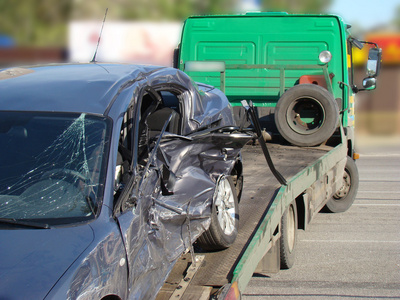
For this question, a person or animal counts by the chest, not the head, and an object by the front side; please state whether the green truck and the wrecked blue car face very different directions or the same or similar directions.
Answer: very different directions

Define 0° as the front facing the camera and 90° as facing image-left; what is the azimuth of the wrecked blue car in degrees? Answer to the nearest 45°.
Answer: approximately 45°

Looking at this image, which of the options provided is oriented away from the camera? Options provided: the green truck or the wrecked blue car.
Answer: the green truck

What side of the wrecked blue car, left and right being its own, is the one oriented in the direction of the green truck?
back

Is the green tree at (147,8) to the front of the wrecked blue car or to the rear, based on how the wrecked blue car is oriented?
to the rear

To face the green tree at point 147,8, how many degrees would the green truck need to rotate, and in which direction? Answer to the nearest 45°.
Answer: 0° — it already faces it

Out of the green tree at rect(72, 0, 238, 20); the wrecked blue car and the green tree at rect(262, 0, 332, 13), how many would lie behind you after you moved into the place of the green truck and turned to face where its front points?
1

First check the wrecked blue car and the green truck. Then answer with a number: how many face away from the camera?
1

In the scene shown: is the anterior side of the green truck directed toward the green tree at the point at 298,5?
yes

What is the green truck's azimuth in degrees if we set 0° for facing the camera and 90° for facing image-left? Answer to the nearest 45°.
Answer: approximately 180°
